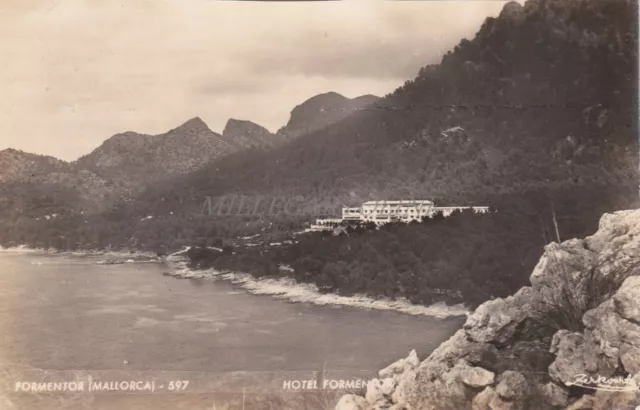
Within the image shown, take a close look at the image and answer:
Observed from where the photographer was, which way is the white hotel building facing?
facing the viewer
